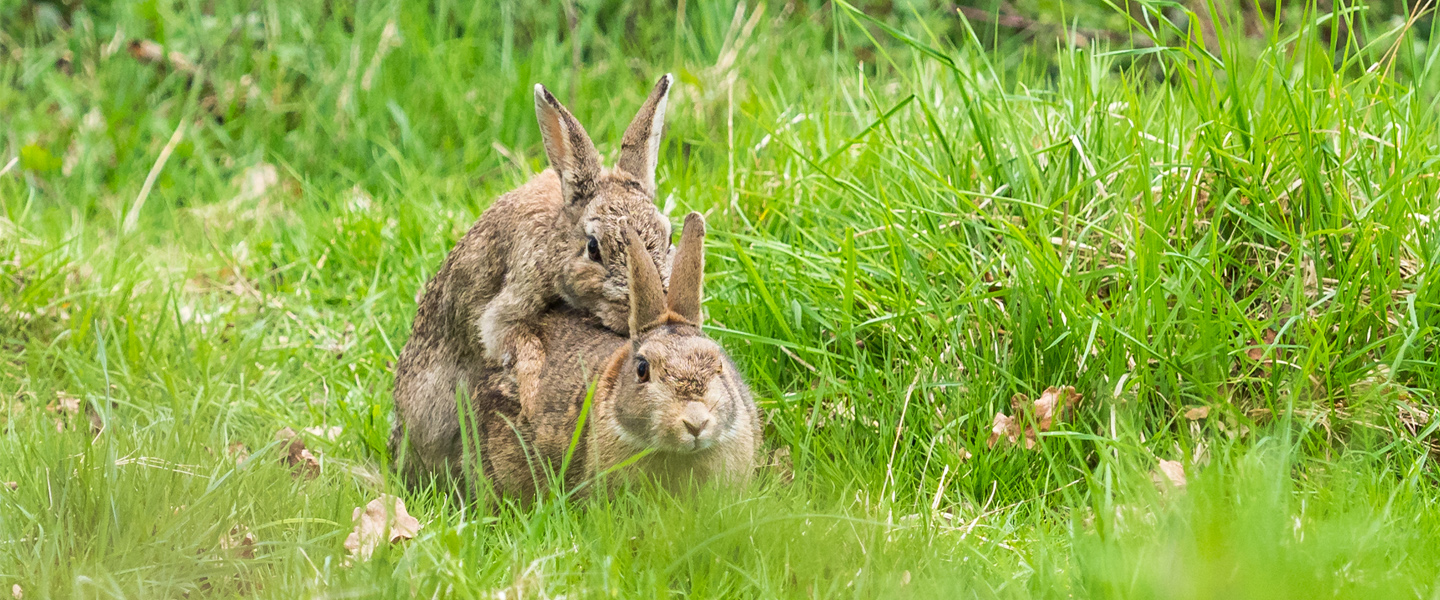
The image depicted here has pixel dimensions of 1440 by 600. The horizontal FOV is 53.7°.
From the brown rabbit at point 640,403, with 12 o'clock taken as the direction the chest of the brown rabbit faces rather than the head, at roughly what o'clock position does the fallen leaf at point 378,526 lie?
The fallen leaf is roughly at 4 o'clock from the brown rabbit.

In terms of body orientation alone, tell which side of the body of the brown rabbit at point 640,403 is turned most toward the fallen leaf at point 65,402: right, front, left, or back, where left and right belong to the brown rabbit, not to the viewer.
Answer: back

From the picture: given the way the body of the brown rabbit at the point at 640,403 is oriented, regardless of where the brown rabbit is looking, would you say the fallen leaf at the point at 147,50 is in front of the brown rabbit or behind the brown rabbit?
behind

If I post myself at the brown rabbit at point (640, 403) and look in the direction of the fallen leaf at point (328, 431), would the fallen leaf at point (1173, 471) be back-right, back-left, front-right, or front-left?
back-right

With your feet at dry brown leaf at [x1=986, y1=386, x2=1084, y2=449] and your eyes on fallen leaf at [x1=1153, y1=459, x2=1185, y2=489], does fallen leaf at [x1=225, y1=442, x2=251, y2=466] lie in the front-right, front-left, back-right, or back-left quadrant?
back-right

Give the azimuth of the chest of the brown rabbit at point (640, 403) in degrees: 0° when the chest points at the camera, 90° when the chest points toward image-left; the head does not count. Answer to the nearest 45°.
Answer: approximately 315°

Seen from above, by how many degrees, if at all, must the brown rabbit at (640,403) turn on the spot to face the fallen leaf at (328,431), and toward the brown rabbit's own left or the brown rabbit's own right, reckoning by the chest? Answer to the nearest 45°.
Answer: approximately 180°

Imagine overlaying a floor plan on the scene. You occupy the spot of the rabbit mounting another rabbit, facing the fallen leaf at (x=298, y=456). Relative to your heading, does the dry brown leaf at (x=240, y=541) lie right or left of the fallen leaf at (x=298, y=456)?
left
